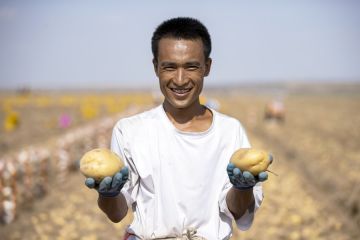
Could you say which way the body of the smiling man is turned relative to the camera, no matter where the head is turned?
toward the camera

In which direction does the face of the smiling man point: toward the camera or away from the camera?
toward the camera
